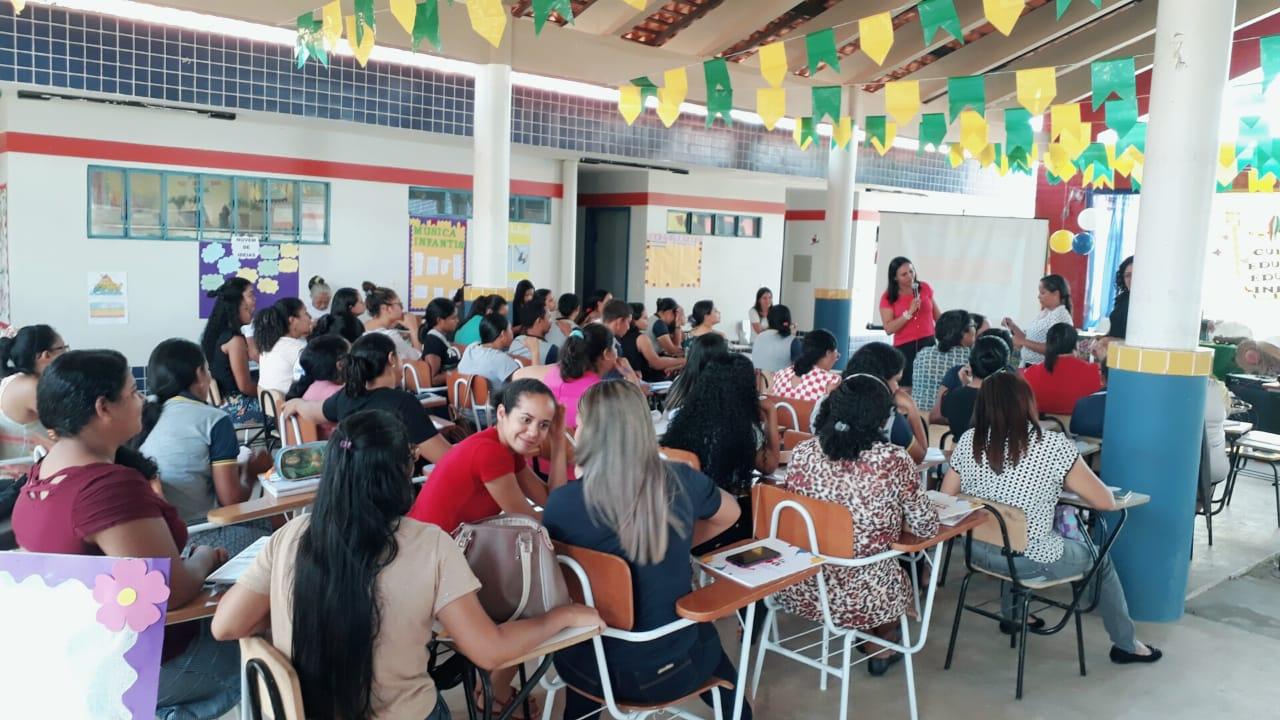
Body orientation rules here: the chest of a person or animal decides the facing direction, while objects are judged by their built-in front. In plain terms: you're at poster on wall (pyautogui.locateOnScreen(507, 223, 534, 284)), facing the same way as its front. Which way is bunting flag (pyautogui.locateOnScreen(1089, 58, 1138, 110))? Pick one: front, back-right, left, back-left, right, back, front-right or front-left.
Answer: front-left

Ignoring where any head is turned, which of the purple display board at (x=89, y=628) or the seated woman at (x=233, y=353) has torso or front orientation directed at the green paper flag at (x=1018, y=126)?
the seated woman

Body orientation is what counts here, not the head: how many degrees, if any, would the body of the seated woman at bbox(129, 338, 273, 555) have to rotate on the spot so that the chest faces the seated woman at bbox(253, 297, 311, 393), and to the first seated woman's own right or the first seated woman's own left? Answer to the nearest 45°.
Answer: approximately 45° to the first seated woman's own left

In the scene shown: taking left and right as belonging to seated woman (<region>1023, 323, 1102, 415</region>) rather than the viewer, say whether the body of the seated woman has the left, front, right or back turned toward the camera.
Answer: back

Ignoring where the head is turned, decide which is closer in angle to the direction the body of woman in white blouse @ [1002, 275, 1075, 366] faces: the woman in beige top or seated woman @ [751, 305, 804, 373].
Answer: the seated woman

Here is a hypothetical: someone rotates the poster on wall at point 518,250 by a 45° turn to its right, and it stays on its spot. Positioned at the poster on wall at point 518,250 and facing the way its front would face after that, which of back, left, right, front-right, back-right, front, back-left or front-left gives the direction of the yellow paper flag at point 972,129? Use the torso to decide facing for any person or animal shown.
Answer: left

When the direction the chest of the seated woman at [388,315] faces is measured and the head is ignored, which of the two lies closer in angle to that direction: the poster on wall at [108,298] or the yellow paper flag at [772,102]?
the yellow paper flag

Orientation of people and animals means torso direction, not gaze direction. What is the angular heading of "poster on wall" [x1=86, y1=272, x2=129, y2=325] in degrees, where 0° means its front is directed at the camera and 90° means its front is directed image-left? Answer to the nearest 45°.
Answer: approximately 0°

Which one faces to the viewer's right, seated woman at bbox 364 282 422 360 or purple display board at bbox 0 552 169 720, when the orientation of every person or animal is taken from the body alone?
the seated woman

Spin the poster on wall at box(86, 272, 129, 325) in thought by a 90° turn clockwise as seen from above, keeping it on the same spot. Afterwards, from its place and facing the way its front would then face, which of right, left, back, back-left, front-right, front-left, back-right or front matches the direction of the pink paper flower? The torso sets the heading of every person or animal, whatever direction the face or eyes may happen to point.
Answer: left

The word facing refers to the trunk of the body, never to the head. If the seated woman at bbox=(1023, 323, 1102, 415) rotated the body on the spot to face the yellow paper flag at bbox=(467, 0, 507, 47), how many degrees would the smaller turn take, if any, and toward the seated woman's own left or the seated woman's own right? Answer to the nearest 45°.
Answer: approximately 135° to the seated woman's own left

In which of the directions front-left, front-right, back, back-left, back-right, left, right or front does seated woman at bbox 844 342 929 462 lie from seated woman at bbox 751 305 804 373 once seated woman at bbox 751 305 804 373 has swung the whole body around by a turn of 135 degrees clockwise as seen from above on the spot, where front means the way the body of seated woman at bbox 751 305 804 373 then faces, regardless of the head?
front-right

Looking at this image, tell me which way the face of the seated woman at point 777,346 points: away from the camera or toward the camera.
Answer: away from the camera

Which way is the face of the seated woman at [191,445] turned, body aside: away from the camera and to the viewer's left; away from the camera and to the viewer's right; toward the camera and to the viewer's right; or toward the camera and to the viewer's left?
away from the camera and to the viewer's right
